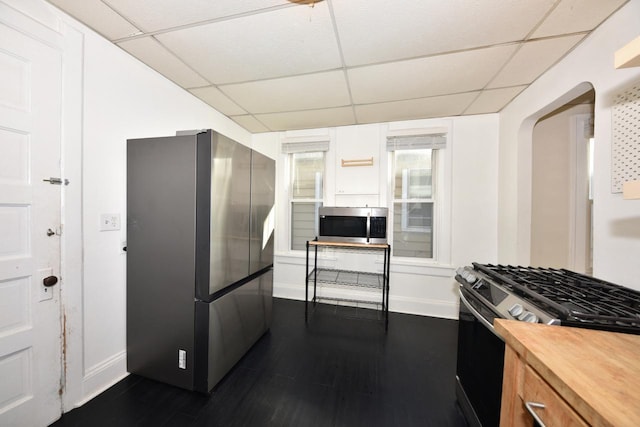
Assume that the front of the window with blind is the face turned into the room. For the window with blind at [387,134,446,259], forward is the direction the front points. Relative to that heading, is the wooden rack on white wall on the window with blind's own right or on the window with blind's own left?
on the window with blind's own right

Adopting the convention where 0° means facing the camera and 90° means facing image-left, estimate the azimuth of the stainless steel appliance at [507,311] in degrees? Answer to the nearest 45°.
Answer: approximately 45°

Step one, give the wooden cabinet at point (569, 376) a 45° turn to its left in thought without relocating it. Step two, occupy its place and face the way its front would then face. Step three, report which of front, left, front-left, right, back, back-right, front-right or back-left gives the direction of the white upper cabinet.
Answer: back-right

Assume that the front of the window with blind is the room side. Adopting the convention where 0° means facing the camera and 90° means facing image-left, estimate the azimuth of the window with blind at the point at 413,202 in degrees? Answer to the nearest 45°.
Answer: approximately 0°

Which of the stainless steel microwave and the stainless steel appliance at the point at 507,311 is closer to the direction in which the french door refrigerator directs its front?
the stainless steel appliance

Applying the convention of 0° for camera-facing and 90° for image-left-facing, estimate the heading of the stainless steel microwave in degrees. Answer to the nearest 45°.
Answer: approximately 0°

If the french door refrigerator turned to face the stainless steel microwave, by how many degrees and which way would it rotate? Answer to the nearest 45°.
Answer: approximately 45° to its left

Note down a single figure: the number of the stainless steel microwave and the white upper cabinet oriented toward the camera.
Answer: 2

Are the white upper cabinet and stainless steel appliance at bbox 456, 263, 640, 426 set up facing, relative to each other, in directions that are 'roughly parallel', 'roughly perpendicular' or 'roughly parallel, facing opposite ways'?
roughly perpendicular
